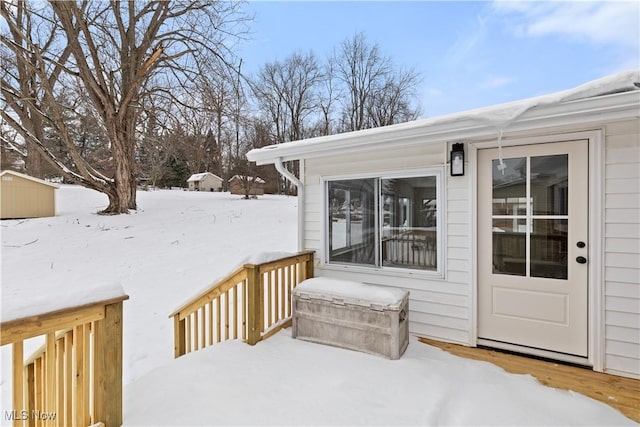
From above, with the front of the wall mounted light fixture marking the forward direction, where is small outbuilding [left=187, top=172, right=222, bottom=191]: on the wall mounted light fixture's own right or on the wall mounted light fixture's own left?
on the wall mounted light fixture's own right

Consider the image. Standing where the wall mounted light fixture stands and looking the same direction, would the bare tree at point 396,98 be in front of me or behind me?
behind

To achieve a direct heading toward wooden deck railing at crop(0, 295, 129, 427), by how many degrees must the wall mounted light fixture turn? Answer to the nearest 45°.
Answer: approximately 45° to its right

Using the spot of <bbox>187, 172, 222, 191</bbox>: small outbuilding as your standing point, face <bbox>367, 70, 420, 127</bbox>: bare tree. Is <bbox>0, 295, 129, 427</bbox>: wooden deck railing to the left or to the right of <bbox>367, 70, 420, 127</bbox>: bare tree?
right

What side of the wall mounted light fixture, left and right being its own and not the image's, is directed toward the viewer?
front

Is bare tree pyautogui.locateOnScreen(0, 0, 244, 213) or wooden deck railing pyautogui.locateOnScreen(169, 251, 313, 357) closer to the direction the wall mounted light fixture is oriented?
the wooden deck railing

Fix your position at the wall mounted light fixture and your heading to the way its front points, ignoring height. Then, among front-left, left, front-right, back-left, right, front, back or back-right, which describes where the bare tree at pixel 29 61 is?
right

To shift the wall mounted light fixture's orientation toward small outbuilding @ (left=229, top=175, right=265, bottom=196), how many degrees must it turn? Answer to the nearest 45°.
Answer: approximately 135° to its right

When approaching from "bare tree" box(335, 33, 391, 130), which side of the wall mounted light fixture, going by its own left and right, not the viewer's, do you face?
back

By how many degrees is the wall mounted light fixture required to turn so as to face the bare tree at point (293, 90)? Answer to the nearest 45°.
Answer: approximately 135° to its right

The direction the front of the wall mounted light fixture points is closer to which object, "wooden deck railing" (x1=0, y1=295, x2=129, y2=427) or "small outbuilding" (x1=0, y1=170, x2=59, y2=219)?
the wooden deck railing

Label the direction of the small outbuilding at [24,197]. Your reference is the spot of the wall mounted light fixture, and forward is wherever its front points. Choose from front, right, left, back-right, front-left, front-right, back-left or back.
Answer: right
